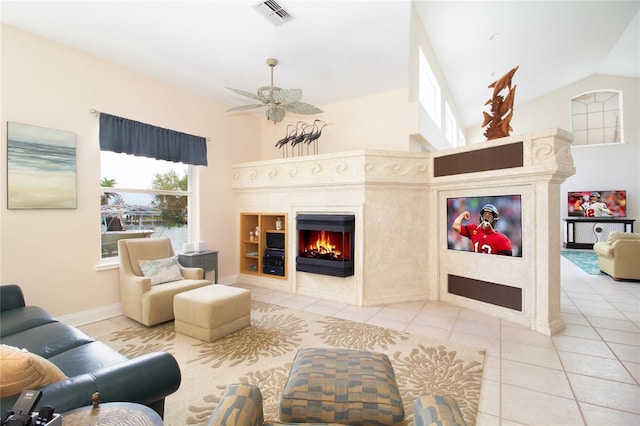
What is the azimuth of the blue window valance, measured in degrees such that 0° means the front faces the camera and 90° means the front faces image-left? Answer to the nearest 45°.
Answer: approximately 315°

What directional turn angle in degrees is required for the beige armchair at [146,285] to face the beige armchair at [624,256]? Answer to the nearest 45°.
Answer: approximately 45° to its left

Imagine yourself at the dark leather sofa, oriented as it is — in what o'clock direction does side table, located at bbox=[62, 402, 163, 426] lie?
The side table is roughly at 4 o'clock from the dark leather sofa.

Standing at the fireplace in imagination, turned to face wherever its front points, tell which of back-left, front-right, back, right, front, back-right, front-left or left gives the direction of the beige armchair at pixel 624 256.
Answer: back-left

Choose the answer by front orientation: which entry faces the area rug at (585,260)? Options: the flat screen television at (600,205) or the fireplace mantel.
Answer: the flat screen television
